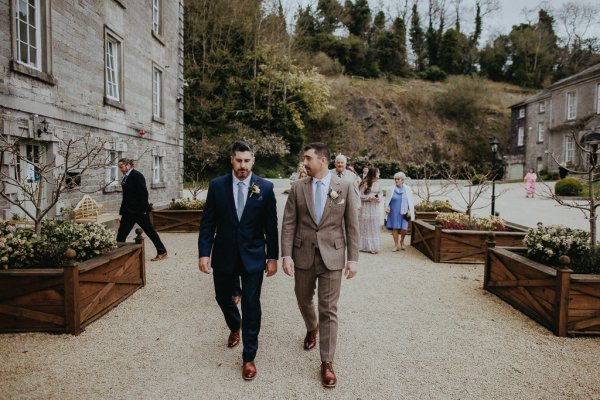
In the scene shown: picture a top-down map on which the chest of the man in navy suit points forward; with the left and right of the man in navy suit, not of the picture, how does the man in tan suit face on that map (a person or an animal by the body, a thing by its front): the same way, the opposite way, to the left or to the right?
the same way

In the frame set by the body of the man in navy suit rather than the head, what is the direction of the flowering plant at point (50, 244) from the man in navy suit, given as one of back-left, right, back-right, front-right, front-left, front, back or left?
back-right

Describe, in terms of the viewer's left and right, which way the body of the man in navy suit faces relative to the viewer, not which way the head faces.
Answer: facing the viewer

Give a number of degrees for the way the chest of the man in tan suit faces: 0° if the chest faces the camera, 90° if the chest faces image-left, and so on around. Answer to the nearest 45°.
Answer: approximately 0°

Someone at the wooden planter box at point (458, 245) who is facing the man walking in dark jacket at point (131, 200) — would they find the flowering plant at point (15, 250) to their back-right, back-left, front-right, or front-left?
front-left

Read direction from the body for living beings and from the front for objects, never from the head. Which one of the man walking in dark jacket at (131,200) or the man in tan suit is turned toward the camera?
the man in tan suit

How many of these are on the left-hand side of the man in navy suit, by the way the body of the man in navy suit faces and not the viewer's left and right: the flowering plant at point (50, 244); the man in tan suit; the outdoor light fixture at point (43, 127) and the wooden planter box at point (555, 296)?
2

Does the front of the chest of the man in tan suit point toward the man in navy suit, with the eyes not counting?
no

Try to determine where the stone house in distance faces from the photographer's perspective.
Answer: facing the viewer and to the left of the viewer

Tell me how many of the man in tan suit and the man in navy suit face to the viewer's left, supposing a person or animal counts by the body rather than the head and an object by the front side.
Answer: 0

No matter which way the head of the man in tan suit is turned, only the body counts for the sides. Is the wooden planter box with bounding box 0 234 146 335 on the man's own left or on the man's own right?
on the man's own right

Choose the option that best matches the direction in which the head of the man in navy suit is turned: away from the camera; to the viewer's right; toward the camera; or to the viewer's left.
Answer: toward the camera
